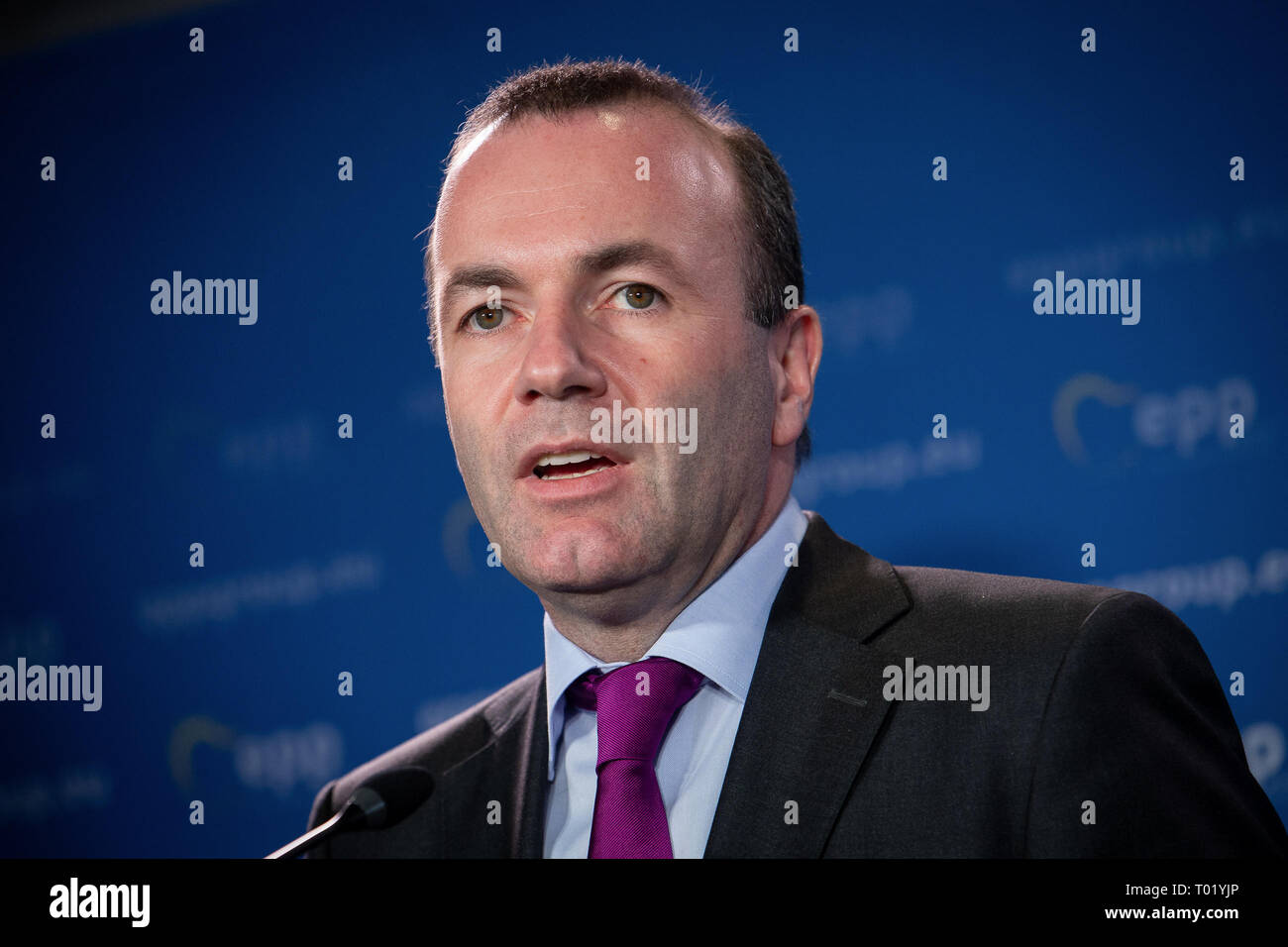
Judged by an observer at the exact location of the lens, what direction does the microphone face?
facing to the right of the viewer

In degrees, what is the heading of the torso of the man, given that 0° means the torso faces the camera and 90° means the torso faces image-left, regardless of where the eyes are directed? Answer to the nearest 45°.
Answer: approximately 45°

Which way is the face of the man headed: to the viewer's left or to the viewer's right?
to the viewer's left

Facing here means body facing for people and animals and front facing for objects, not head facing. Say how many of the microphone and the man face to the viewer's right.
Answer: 1
